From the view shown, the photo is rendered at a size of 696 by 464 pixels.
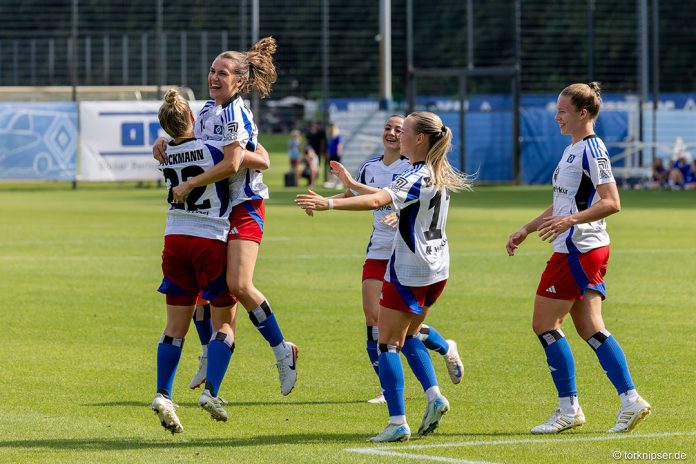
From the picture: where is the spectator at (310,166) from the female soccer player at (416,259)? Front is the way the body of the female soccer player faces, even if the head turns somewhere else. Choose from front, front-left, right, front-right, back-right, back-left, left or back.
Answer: front-right

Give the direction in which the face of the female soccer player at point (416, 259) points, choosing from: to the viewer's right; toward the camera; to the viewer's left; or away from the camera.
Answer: to the viewer's left

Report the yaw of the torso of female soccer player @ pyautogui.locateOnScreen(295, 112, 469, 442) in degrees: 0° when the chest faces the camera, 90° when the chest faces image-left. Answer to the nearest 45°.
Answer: approximately 135°

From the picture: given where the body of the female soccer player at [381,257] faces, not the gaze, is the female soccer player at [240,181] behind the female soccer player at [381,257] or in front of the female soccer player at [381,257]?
in front

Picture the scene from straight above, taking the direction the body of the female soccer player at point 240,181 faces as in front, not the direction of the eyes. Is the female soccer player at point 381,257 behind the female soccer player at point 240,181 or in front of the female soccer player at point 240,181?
behind

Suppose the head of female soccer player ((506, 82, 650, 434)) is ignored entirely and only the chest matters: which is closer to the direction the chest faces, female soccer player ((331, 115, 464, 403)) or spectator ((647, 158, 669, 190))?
the female soccer player

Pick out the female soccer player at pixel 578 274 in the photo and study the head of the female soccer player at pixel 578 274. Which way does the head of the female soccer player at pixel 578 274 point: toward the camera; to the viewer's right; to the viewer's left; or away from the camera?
to the viewer's left

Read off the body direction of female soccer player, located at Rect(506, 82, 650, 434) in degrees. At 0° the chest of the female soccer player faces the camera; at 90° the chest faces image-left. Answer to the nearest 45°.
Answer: approximately 90°

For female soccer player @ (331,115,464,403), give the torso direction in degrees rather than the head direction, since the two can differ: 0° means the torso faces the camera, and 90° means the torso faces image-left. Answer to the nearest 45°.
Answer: approximately 45°
